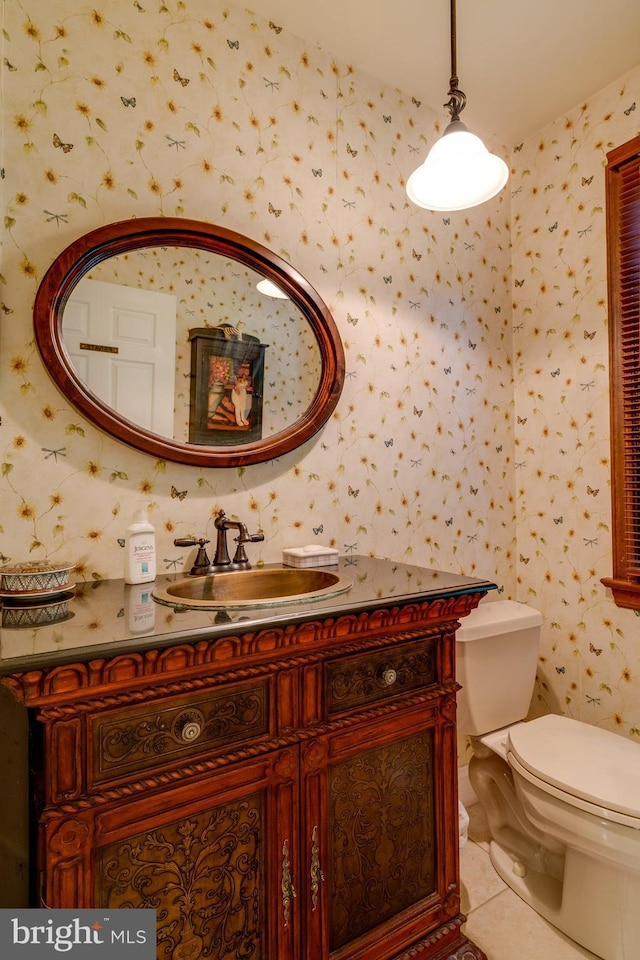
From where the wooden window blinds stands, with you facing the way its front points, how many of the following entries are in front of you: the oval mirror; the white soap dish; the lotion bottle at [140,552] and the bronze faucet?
4

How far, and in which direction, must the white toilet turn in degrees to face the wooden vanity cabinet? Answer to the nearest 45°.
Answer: approximately 90° to its right

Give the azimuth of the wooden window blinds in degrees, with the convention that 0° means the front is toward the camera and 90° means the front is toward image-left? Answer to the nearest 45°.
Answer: approximately 45°

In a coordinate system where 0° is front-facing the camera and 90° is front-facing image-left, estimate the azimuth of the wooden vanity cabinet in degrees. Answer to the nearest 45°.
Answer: approximately 315°

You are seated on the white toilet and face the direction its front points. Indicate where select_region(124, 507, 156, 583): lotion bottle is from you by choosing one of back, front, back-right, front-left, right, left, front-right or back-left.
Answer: right

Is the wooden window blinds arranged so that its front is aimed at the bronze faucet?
yes

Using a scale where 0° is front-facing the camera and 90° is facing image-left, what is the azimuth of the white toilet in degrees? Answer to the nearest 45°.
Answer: approximately 315°
